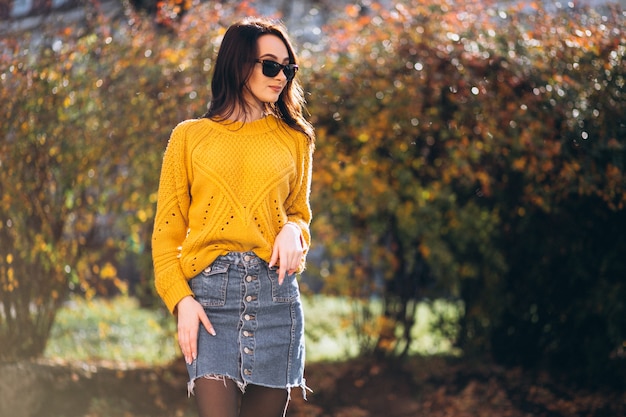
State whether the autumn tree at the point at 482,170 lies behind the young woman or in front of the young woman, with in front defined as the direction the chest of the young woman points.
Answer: behind

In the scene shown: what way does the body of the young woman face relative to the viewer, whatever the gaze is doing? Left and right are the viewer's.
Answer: facing the viewer

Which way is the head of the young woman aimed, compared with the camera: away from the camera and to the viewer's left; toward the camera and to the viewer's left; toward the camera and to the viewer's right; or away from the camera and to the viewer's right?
toward the camera and to the viewer's right
